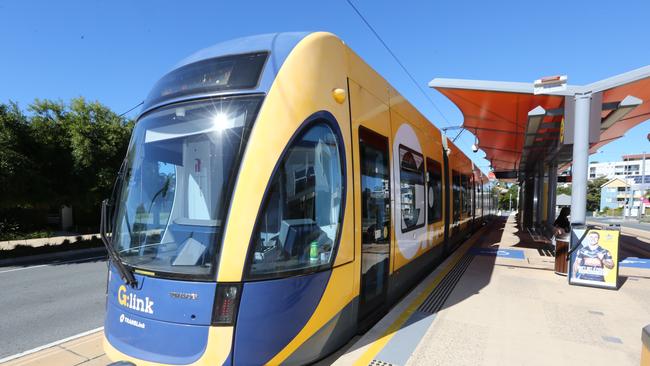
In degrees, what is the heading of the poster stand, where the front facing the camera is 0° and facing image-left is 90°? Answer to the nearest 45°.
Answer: approximately 0°

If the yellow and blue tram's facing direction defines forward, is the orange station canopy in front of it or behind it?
behind

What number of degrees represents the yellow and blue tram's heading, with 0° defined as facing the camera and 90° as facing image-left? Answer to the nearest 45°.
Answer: approximately 45°
